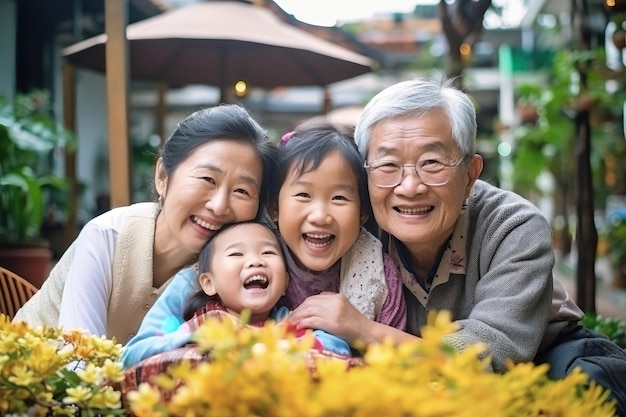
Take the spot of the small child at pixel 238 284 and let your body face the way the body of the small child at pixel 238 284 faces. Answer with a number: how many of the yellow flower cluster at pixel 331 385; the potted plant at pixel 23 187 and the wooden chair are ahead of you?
1

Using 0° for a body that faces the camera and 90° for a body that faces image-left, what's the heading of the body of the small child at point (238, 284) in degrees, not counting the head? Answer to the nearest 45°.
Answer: approximately 0°

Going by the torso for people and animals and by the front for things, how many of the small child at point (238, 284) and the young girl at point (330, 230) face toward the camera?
2

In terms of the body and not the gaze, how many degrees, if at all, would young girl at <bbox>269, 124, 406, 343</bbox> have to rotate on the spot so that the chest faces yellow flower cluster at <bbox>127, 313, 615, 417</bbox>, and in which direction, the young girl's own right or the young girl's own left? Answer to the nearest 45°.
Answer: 0° — they already face it

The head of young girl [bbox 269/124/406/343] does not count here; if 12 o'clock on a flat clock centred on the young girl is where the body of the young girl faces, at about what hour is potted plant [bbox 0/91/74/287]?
The potted plant is roughly at 5 o'clock from the young girl.
